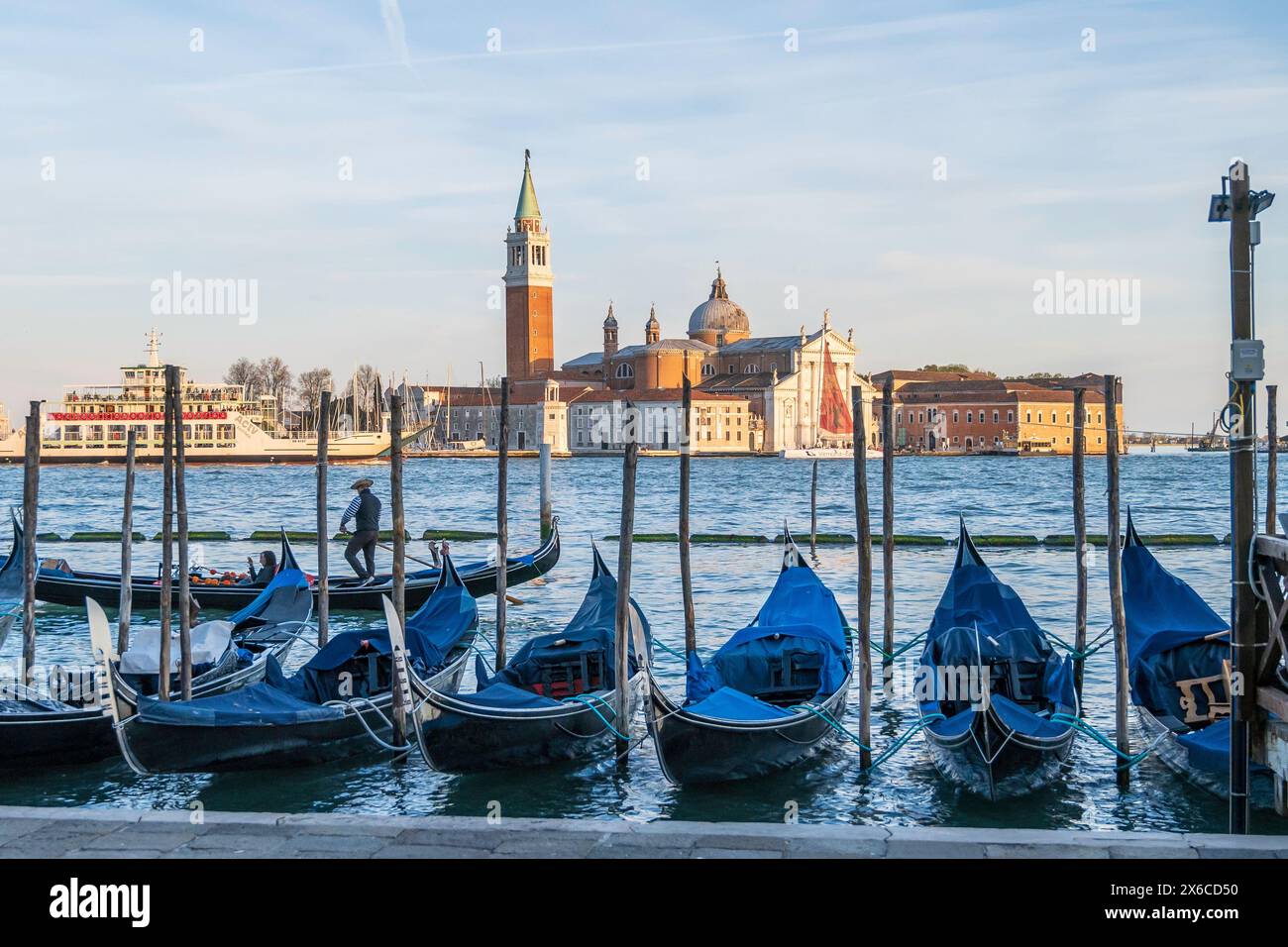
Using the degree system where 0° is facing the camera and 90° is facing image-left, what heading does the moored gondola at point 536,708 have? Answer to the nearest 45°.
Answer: approximately 45°

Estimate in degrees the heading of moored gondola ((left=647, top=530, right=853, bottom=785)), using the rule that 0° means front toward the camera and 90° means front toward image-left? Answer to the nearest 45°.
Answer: approximately 45°

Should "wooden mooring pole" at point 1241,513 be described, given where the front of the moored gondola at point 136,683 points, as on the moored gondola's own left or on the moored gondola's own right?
on the moored gondola's own left

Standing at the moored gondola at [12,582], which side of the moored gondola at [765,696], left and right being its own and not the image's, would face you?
right

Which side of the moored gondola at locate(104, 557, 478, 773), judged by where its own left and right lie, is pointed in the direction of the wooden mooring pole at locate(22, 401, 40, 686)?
right

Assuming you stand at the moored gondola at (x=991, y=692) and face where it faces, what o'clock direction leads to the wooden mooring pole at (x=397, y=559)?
The wooden mooring pole is roughly at 3 o'clock from the moored gondola.

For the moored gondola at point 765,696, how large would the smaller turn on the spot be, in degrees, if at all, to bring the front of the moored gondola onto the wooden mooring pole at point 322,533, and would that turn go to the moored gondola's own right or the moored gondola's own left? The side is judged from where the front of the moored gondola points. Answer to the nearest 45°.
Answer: approximately 90° to the moored gondola's own right

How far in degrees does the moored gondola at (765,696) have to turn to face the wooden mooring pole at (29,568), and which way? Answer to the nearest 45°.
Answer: approximately 45° to its right

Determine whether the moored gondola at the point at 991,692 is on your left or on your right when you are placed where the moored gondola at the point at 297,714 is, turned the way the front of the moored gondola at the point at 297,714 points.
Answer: on your left
